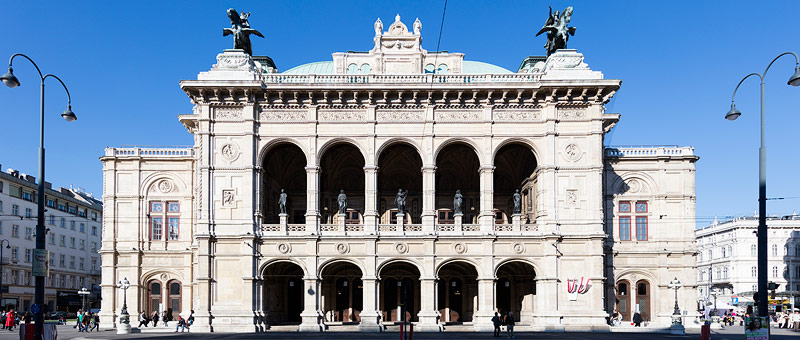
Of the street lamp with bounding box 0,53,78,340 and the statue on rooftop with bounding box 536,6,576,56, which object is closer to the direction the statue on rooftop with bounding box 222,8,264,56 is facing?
the street lamp

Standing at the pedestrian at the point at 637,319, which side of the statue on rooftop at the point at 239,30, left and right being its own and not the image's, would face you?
left

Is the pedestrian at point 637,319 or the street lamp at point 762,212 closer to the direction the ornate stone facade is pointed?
the street lamp
